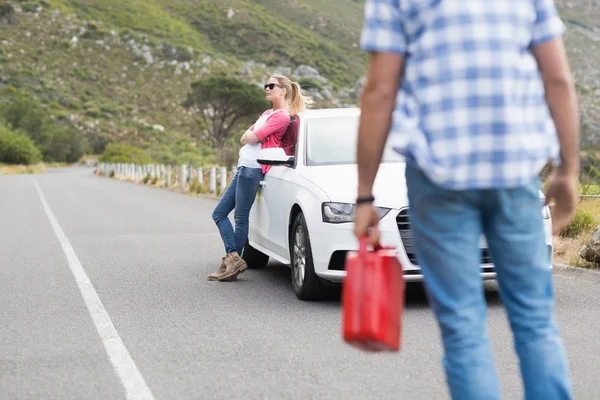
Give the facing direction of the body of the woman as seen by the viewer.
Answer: to the viewer's left

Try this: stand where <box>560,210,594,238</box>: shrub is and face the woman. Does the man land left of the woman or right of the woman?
left

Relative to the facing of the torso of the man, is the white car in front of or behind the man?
in front

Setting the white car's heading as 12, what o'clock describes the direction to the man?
The man is roughly at 1 o'clock from the white car.

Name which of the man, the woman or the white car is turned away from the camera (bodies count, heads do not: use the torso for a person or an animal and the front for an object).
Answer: the man

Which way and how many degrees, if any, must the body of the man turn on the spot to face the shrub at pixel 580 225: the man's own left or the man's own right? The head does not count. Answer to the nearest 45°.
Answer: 0° — they already face it

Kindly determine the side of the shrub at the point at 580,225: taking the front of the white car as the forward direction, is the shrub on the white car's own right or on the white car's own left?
on the white car's own left

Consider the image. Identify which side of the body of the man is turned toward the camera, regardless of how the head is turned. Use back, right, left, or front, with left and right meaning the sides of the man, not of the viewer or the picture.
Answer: back

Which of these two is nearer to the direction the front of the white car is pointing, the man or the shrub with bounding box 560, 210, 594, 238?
the man

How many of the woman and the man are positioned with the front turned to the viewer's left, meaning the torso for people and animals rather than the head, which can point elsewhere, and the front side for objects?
1
